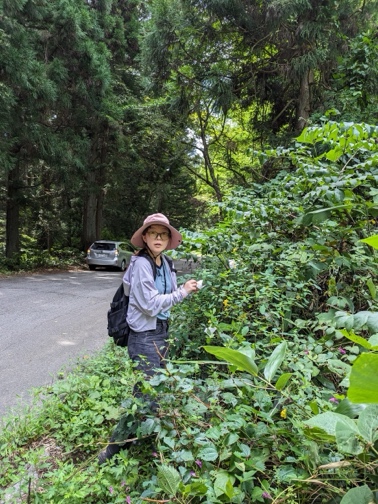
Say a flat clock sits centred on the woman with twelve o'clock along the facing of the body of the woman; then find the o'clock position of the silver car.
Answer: The silver car is roughly at 7 o'clock from the woman.

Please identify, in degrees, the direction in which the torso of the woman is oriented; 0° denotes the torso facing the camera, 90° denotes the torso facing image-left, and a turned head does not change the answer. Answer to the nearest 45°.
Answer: approximately 315°

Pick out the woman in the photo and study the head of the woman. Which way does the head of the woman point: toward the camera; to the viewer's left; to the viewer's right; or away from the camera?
toward the camera

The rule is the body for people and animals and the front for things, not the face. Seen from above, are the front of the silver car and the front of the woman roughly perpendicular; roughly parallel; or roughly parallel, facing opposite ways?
roughly perpendicular
